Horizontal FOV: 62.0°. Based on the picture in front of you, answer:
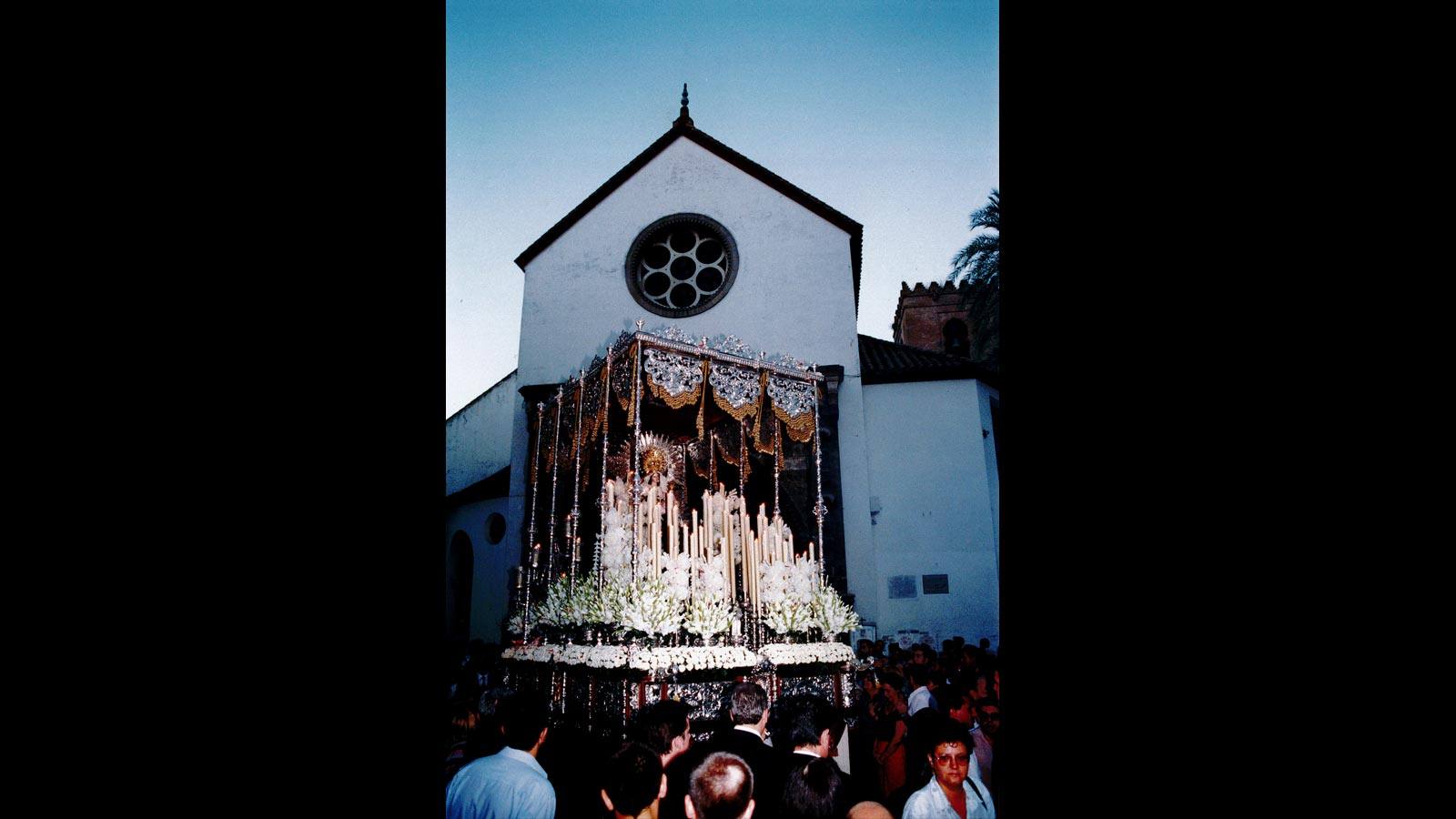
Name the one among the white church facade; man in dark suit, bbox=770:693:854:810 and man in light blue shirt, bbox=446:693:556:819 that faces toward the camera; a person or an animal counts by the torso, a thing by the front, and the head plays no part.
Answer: the white church facade

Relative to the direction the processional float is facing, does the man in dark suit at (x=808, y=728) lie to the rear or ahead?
ahead

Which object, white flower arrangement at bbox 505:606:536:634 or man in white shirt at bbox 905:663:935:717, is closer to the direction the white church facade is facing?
the man in white shirt

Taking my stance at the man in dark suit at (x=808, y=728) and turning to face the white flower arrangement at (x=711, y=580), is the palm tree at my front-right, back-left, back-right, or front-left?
front-right

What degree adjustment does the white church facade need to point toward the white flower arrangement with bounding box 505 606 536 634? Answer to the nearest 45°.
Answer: approximately 45° to its right

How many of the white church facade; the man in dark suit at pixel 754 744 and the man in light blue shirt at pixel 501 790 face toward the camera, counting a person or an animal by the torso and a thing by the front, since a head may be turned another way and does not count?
1

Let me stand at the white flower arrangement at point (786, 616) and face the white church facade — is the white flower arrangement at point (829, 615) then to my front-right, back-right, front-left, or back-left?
front-right

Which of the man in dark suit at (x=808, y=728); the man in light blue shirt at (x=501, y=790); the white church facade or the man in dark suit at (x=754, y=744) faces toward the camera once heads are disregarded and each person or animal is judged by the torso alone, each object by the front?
the white church facade

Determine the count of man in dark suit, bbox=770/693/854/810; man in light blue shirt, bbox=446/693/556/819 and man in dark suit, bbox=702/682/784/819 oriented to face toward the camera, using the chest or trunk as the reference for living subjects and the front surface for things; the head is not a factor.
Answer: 0

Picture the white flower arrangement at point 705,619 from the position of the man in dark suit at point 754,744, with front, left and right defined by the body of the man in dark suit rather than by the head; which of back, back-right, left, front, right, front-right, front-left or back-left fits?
front-left

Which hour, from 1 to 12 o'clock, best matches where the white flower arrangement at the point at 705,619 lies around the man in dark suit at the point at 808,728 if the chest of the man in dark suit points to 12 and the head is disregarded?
The white flower arrangement is roughly at 10 o'clock from the man in dark suit.

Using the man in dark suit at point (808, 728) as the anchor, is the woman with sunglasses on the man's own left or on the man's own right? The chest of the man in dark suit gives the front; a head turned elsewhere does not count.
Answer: on the man's own right

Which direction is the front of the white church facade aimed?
toward the camera

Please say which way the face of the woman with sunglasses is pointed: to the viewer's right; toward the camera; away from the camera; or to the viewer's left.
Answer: toward the camera

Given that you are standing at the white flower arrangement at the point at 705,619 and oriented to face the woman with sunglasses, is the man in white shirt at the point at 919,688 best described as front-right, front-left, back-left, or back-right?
front-left

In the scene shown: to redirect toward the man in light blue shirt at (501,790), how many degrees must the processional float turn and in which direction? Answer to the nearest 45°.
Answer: approximately 45° to its right

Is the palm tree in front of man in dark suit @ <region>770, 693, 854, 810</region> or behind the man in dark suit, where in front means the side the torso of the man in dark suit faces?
in front

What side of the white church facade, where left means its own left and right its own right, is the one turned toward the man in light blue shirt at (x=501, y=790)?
front
